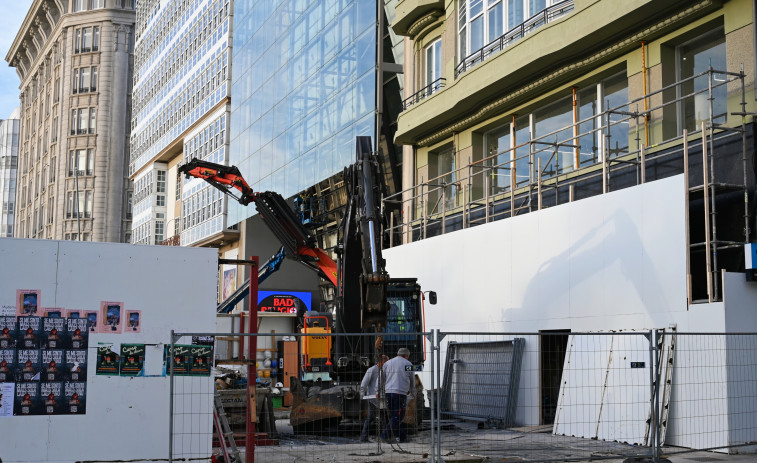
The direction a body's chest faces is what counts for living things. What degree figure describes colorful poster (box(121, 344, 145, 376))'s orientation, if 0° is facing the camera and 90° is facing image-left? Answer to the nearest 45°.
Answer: approximately 0°

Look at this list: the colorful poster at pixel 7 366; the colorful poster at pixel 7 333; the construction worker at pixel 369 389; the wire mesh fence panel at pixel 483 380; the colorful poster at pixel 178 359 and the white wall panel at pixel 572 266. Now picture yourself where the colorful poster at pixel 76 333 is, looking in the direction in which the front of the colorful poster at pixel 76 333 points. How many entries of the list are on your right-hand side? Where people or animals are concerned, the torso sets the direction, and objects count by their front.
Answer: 2

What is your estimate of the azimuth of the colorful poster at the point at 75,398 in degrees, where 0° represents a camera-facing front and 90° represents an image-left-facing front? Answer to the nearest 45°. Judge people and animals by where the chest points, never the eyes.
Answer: approximately 0°

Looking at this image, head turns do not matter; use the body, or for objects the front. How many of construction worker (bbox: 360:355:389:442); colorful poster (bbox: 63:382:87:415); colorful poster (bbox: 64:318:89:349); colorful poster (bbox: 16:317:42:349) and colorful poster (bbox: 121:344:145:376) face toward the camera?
4

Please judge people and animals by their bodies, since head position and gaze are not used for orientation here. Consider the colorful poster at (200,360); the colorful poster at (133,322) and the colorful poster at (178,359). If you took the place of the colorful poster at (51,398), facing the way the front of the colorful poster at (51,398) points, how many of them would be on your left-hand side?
3

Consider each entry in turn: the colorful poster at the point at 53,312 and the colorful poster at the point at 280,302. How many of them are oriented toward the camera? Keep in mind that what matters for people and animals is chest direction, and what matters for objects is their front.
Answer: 2
